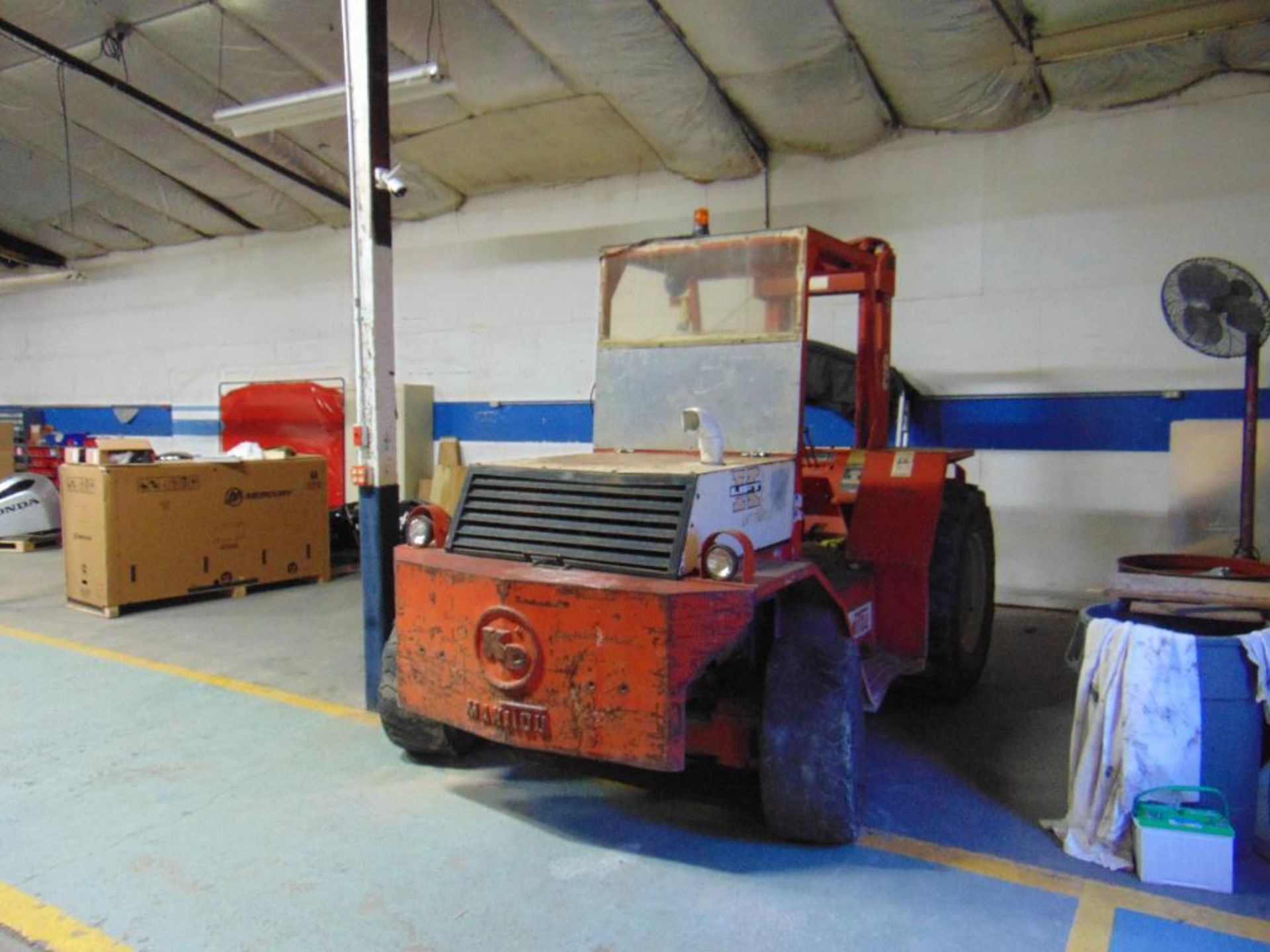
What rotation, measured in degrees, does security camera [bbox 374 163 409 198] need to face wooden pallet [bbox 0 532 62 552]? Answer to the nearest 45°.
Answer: approximately 180°

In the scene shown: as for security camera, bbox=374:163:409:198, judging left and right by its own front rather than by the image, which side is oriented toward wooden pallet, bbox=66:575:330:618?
back

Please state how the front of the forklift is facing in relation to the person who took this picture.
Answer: facing away from the viewer and to the right of the viewer

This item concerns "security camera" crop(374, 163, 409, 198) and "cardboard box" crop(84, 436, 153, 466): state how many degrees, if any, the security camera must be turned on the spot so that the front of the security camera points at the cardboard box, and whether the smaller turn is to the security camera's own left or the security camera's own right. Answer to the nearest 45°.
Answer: approximately 180°

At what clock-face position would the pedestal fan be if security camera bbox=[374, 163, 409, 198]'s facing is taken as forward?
The pedestal fan is roughly at 11 o'clock from the security camera.

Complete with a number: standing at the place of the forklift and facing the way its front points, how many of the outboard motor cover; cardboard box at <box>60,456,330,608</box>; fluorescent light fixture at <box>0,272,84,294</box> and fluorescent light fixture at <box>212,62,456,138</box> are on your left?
4

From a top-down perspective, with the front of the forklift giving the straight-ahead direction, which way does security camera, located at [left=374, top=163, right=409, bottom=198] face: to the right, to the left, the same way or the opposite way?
to the right

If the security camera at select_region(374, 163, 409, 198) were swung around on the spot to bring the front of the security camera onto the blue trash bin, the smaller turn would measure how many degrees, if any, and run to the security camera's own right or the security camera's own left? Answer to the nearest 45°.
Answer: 0° — it already faces it

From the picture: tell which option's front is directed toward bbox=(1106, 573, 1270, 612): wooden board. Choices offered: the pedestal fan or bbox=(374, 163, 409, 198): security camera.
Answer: the security camera

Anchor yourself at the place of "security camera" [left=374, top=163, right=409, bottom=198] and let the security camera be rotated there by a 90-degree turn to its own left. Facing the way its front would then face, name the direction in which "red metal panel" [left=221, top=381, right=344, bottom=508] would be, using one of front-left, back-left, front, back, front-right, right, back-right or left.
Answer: front-left

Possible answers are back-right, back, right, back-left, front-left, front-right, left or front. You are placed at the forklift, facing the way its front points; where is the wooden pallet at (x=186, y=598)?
left

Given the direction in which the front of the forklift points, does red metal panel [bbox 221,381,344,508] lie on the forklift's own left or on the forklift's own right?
on the forklift's own left

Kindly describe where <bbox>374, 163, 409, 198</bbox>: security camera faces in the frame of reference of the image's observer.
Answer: facing the viewer and to the right of the viewer

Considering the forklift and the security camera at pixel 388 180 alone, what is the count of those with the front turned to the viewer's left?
0
